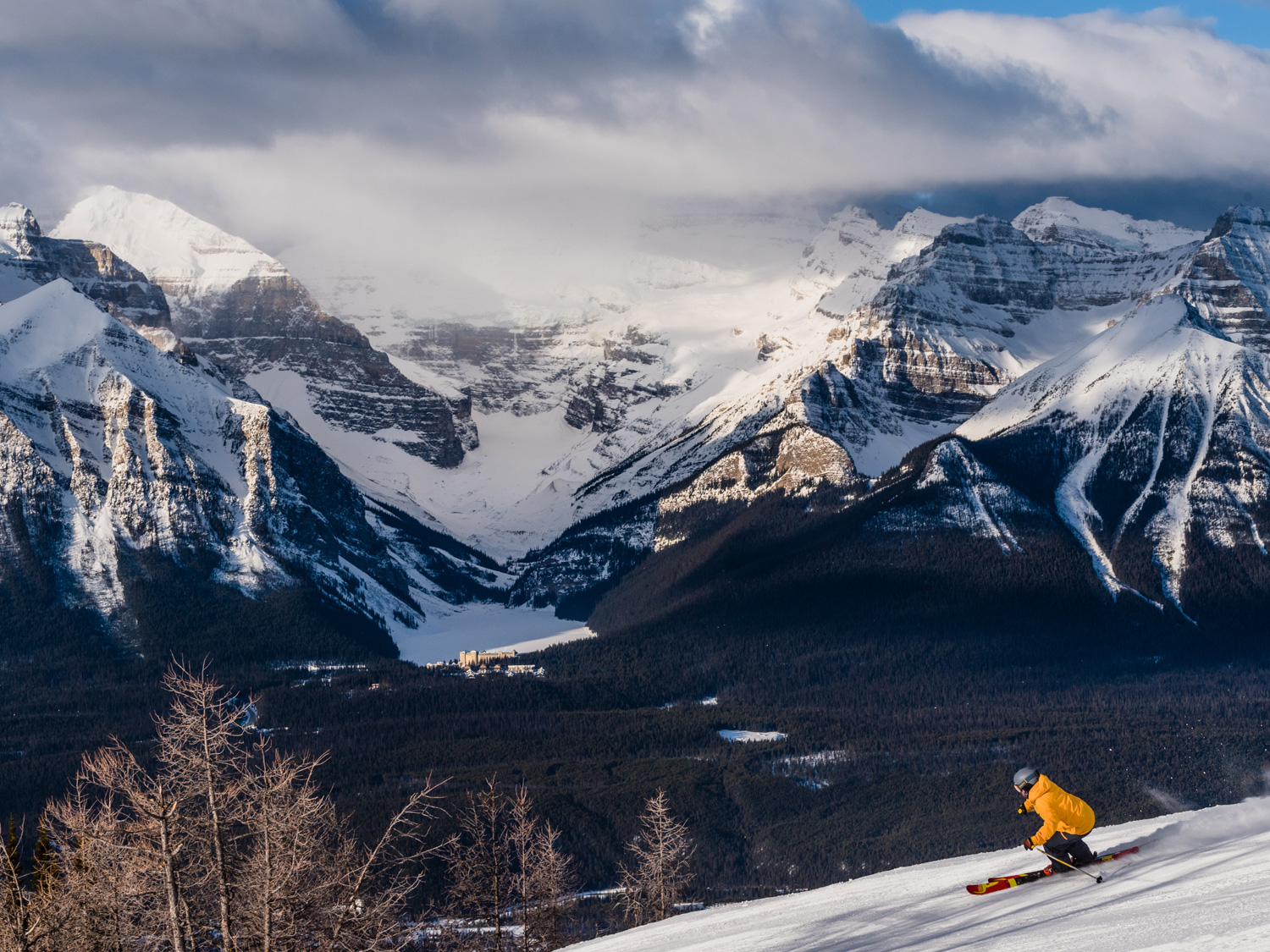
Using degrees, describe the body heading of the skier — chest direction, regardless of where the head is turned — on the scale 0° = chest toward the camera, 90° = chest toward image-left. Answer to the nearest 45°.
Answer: approximately 90°
